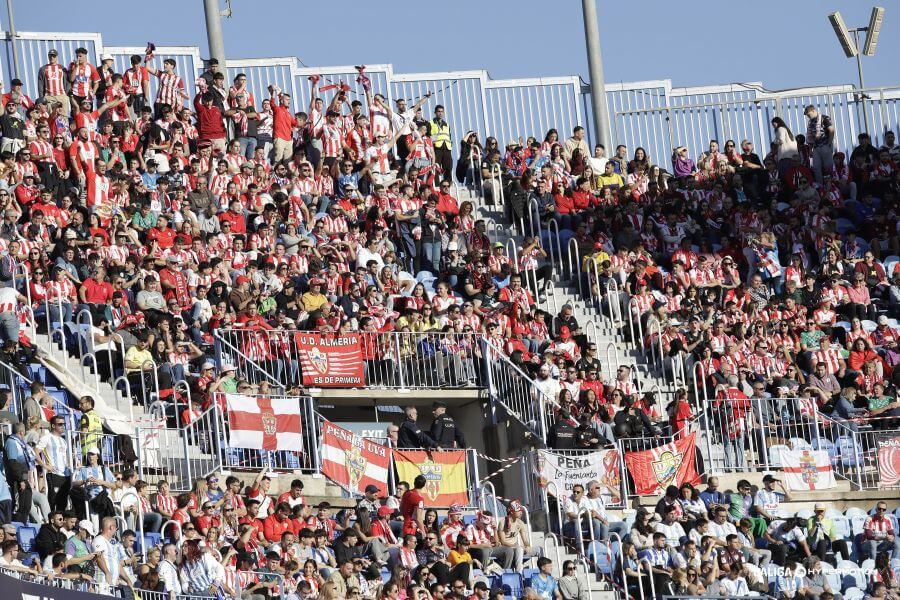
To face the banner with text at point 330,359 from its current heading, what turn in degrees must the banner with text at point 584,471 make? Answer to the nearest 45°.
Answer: approximately 90° to its right

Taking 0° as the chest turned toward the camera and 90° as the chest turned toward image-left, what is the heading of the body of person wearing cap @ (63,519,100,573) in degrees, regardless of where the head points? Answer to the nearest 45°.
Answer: approximately 315°

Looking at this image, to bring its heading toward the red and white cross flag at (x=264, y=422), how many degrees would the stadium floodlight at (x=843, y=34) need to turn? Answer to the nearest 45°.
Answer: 0° — it already faces it

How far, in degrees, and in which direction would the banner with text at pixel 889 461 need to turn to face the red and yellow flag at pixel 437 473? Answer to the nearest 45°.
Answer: approximately 45° to its right

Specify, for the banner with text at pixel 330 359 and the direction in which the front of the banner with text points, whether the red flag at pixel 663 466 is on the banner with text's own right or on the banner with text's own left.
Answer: on the banner with text's own left
